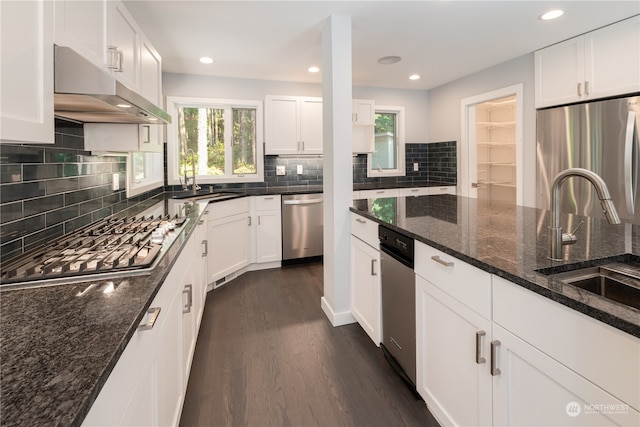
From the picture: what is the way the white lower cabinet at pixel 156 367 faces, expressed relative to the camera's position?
facing to the right of the viewer

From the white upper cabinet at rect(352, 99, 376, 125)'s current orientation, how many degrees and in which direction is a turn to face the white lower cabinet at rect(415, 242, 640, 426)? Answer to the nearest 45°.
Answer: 0° — it already faces it

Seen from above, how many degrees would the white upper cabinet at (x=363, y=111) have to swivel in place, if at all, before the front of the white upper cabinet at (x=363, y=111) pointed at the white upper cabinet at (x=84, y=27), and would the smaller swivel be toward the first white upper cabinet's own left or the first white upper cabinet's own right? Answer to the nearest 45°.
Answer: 0° — it already faces it
